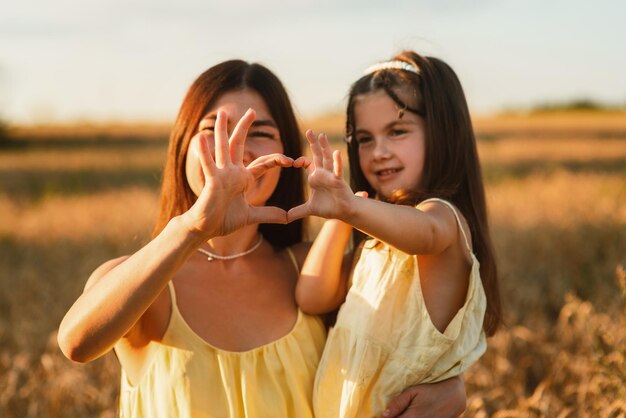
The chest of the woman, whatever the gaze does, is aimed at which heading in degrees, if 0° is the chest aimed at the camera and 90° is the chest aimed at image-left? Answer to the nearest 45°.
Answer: approximately 0°
